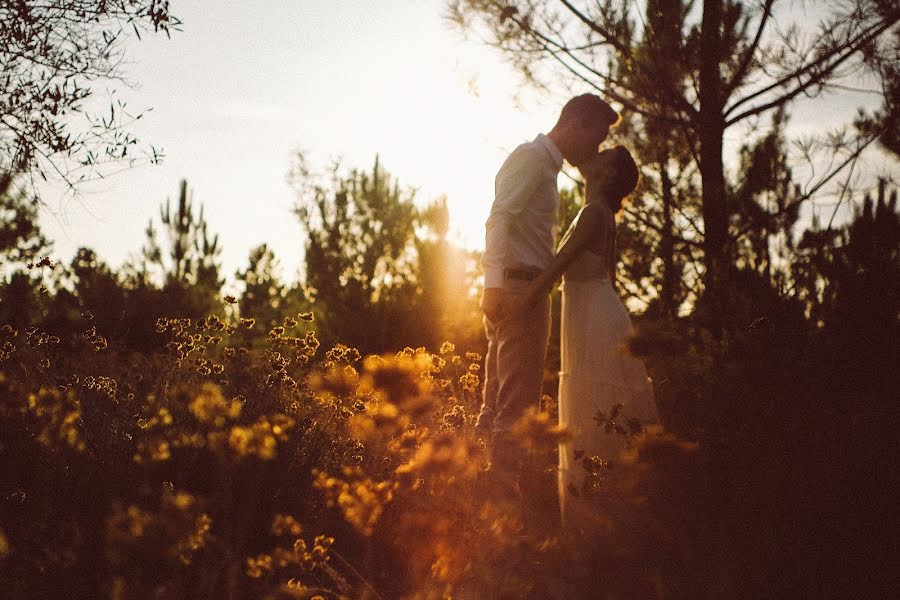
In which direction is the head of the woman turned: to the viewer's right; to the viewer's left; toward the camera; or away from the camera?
to the viewer's left

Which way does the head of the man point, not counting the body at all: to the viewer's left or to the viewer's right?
to the viewer's right

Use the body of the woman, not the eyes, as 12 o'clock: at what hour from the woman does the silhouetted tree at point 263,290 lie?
The silhouetted tree is roughly at 2 o'clock from the woman.

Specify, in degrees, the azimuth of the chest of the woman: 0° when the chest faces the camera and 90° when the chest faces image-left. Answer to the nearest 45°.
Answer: approximately 90°

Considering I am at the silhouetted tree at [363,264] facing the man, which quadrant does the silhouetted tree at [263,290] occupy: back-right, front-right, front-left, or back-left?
back-right
